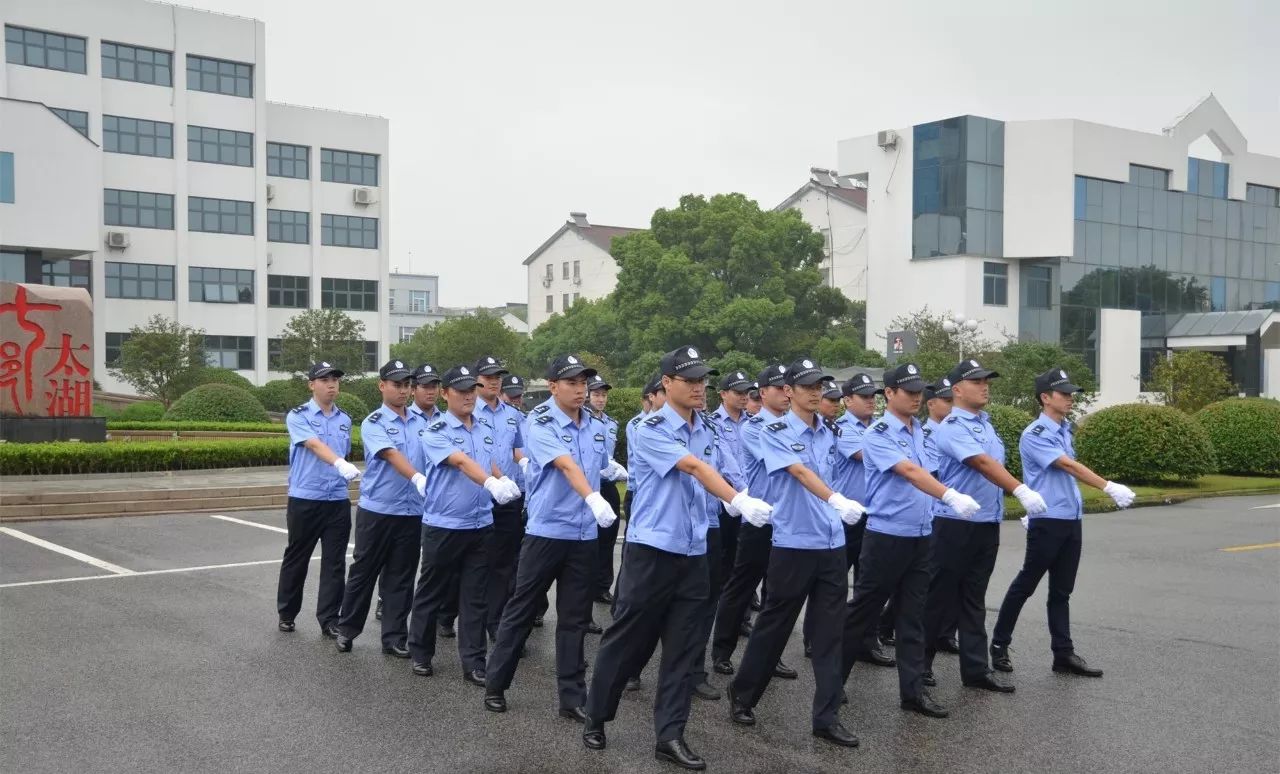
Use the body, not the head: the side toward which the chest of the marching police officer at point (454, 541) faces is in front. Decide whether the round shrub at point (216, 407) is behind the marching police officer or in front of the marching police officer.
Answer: behind

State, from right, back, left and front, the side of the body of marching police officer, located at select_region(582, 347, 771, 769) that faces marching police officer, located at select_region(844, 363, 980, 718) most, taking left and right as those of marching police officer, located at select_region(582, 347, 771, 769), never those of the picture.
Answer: left

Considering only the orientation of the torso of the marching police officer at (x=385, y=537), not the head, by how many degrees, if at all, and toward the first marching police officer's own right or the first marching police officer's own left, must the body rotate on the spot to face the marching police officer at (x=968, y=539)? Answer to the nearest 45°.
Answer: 0° — they already face them

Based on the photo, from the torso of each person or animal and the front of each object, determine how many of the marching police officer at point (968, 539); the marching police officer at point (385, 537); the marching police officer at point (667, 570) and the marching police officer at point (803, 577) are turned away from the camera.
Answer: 0

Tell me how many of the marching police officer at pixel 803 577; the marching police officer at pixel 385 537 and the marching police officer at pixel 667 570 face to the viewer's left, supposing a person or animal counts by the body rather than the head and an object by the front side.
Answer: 0

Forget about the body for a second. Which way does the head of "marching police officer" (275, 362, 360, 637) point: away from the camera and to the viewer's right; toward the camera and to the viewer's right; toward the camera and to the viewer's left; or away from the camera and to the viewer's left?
toward the camera and to the viewer's right

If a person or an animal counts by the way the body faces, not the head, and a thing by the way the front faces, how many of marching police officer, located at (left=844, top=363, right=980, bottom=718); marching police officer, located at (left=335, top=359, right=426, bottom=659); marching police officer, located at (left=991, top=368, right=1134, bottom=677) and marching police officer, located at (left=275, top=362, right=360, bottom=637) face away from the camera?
0

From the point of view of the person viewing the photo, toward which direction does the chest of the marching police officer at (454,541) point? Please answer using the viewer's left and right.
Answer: facing the viewer and to the right of the viewer

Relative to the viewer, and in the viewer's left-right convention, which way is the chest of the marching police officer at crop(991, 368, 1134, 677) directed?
facing to the right of the viewer

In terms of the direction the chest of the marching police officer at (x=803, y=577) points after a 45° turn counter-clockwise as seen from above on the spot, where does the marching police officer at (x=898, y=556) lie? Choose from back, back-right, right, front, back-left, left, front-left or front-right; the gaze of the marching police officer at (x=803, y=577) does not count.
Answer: front-left

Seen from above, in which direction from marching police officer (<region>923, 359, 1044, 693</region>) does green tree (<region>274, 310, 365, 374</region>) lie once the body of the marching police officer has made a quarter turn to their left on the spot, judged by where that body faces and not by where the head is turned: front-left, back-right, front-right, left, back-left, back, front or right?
left

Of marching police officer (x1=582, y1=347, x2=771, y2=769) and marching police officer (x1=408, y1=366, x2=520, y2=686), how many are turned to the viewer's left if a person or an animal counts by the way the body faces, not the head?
0

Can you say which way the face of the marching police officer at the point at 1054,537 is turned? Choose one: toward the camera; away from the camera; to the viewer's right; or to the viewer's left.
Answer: to the viewer's right

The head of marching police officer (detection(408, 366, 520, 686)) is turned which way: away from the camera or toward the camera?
toward the camera
